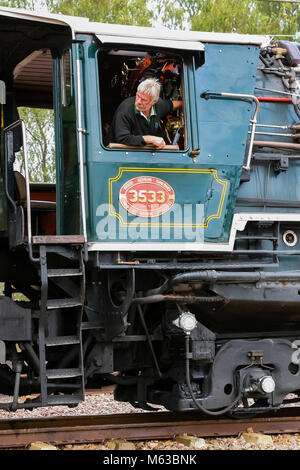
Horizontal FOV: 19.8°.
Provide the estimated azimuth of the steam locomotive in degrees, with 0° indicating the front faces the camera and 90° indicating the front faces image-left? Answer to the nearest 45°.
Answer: approximately 270°
